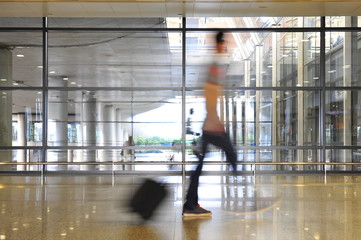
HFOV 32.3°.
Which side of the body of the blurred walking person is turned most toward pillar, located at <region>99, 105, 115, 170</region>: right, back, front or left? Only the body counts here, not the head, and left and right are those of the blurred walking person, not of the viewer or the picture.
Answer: left

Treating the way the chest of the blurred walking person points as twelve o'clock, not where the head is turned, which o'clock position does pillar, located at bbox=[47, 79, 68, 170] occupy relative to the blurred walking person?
The pillar is roughly at 8 o'clock from the blurred walking person.

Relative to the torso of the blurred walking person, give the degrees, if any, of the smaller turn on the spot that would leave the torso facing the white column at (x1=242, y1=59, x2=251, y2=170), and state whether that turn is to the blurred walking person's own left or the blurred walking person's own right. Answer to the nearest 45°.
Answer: approximately 90° to the blurred walking person's own left

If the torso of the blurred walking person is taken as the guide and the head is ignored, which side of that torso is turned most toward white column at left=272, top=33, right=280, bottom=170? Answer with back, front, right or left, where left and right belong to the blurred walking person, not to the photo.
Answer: left

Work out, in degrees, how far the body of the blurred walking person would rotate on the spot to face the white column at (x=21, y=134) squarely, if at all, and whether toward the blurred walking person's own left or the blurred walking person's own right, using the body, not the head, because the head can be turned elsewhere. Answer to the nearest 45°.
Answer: approximately 135° to the blurred walking person's own left

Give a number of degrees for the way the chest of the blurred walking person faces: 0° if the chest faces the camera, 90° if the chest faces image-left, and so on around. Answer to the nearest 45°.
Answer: approximately 270°

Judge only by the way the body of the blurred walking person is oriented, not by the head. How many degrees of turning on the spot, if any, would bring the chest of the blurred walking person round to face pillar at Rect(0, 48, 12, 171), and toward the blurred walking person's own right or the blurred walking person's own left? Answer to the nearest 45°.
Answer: approximately 135° to the blurred walking person's own left
